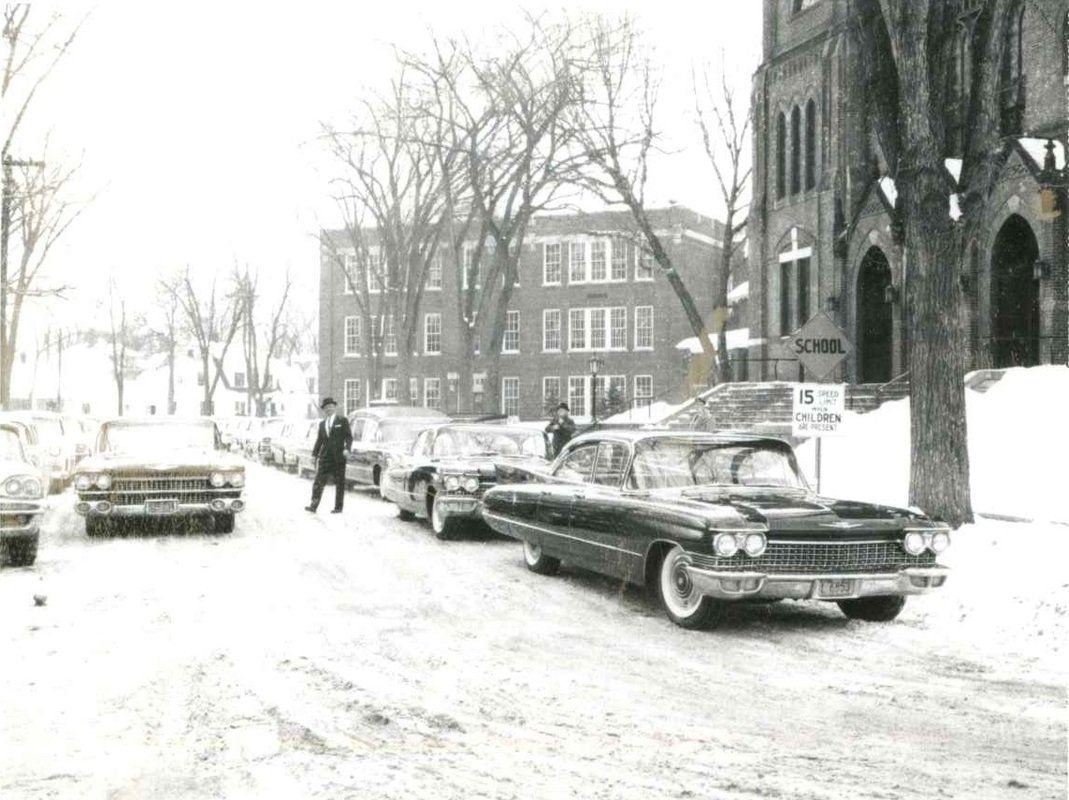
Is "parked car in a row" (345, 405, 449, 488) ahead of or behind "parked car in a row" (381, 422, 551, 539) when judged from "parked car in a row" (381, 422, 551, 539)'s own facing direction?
behind

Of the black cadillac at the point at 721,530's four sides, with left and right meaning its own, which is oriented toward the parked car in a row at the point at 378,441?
back

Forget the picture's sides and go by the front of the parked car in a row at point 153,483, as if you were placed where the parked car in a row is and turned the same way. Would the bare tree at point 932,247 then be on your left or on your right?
on your left

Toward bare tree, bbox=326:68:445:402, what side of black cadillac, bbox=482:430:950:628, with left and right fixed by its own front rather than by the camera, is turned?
back

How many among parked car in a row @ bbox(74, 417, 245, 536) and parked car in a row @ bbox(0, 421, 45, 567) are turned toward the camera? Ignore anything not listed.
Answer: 2

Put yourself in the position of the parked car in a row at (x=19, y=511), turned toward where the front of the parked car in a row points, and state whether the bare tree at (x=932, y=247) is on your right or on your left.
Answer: on your left

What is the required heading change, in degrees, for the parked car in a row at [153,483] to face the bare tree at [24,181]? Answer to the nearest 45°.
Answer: approximately 180°

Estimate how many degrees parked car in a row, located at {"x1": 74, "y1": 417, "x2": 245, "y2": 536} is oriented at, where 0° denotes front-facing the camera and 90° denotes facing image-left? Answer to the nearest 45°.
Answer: approximately 0°

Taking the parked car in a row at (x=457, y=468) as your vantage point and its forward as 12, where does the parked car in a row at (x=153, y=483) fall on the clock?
the parked car in a row at (x=153, y=483) is roughly at 4 o'clock from the parked car in a row at (x=457, y=468).
